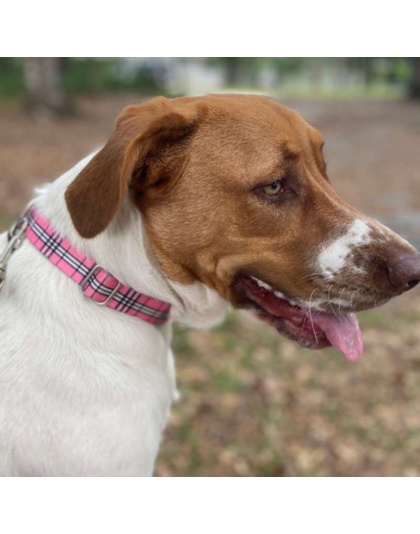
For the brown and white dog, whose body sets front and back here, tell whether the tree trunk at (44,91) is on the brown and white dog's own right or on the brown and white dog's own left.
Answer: on the brown and white dog's own left

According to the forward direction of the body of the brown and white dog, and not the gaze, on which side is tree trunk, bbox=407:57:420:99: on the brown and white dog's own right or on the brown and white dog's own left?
on the brown and white dog's own left

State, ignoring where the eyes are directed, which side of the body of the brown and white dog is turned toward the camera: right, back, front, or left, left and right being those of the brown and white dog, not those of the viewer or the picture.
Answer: right
